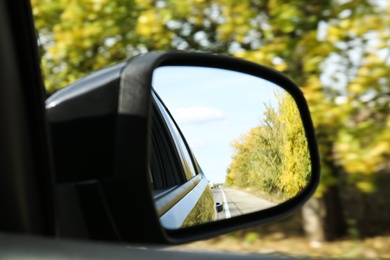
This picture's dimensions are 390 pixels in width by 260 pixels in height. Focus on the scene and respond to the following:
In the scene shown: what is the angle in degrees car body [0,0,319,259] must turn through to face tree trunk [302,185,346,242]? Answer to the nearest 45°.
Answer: approximately 45° to its right

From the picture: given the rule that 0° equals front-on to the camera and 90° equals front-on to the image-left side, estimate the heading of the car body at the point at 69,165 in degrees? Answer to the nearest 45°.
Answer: approximately 135°
